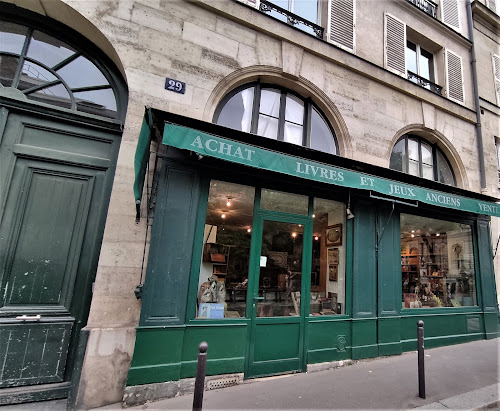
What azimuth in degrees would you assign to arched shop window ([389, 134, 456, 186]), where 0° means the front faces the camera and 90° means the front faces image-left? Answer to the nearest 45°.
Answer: approximately 315°

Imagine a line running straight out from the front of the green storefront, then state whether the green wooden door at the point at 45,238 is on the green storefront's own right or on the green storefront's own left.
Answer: on the green storefront's own right

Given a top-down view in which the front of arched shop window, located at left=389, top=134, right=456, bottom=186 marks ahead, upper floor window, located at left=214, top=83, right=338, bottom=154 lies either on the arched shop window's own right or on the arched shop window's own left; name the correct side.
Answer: on the arched shop window's own right

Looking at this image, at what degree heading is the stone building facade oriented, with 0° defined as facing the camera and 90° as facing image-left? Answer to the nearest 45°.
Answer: approximately 315°

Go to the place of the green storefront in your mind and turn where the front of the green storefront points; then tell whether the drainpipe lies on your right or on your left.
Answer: on your left

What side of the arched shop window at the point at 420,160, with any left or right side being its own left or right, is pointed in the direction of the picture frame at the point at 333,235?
right

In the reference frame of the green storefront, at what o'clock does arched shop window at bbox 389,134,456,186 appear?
The arched shop window is roughly at 9 o'clock from the green storefront.

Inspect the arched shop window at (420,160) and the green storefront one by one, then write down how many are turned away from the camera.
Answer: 0
